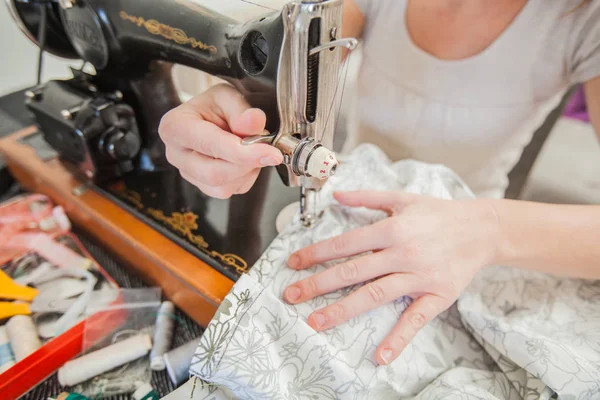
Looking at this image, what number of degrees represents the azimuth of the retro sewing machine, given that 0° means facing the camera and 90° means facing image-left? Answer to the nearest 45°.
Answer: approximately 225°
